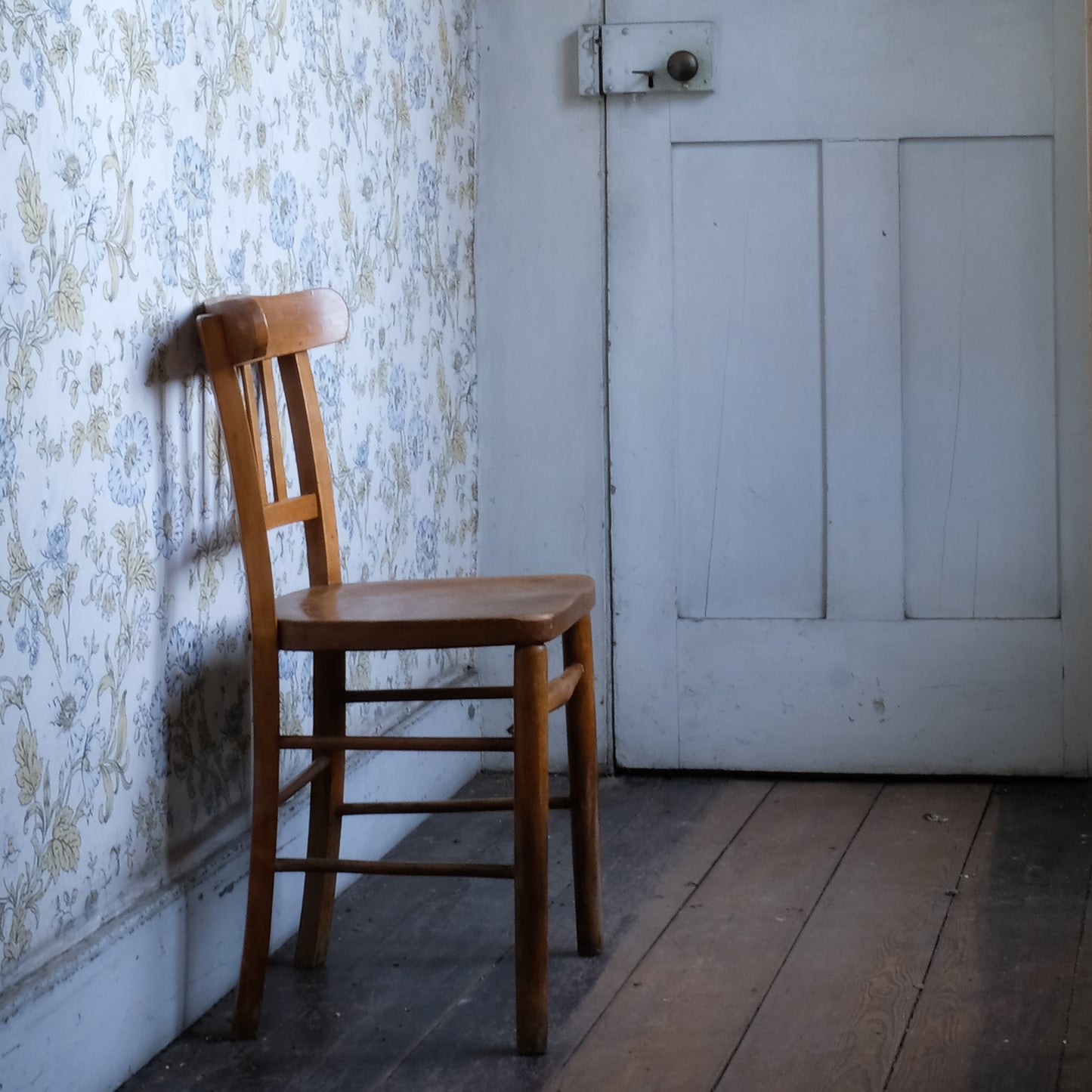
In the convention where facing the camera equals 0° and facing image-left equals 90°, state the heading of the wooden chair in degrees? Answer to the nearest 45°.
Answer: approximately 270°

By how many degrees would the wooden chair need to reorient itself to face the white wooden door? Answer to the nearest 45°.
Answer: approximately 45° to its left
